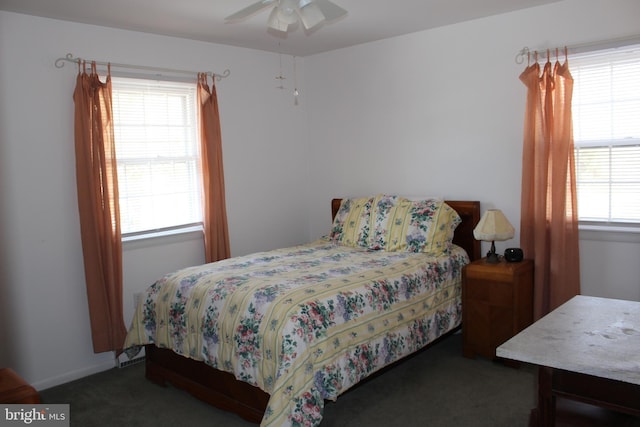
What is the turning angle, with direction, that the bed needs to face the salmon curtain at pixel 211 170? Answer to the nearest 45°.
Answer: approximately 90° to its right

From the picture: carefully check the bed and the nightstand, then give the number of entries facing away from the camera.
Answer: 0

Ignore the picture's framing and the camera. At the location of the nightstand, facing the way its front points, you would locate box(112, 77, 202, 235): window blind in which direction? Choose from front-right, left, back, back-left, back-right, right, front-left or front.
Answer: front-right

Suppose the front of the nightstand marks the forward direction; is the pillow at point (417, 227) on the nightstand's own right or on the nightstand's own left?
on the nightstand's own right

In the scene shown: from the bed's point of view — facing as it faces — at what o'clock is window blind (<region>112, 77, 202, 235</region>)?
The window blind is roughly at 3 o'clock from the bed.

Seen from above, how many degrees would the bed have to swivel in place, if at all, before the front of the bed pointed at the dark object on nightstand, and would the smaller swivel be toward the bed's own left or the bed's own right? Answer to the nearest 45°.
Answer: approximately 135° to the bed's own left

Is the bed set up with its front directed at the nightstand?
no

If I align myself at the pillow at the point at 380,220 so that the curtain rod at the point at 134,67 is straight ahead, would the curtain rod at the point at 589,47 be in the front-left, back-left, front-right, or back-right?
back-left

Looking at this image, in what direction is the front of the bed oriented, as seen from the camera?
facing the viewer and to the left of the viewer
